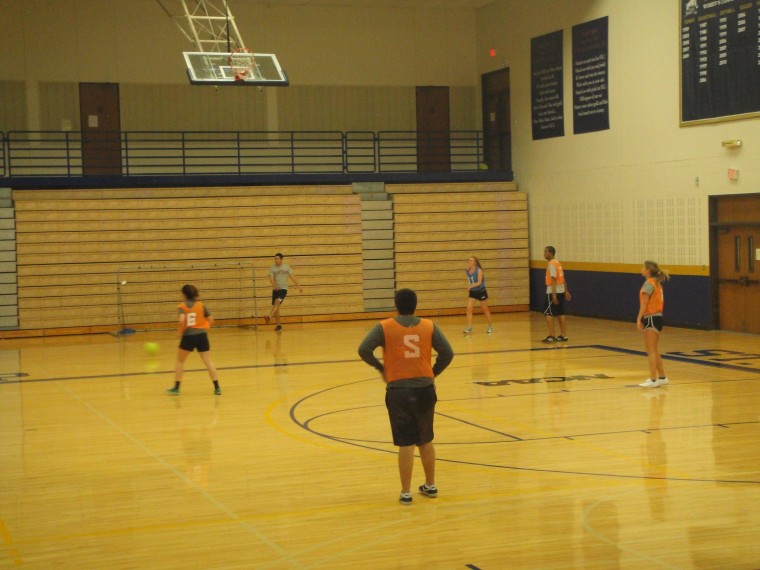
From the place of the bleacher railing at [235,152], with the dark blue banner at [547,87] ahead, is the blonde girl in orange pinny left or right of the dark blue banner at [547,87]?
right

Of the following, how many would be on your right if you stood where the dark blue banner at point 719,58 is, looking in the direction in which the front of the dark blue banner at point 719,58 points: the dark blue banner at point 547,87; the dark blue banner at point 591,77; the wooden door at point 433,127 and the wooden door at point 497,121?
4

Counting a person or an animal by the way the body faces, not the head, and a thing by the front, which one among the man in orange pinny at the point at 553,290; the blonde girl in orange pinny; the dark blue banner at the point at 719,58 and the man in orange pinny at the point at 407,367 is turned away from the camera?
the man in orange pinny at the point at 407,367

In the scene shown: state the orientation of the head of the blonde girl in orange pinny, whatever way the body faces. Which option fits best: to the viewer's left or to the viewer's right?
to the viewer's left

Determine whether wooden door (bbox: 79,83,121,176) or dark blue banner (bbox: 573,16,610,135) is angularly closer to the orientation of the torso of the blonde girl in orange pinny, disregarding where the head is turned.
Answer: the wooden door

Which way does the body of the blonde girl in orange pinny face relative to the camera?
to the viewer's left

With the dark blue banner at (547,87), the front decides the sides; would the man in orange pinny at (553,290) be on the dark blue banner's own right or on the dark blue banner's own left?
on the dark blue banner's own left

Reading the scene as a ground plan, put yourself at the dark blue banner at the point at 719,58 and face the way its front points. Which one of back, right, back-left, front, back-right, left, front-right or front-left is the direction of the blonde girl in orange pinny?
front-left
